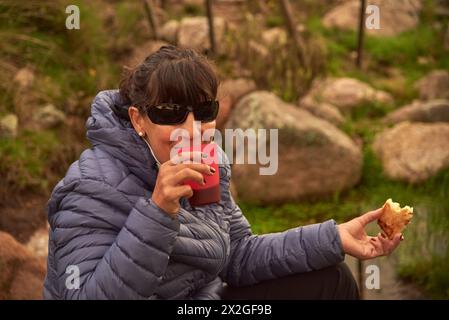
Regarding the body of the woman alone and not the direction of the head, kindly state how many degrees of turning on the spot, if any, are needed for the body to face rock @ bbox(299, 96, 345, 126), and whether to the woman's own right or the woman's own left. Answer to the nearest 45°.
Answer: approximately 135° to the woman's own left

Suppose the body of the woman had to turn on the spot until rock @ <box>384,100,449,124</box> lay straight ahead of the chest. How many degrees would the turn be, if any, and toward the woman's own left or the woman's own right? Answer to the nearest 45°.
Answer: approximately 90° to the woman's own left

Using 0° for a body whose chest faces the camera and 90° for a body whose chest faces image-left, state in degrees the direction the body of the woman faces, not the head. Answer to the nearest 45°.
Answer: approximately 315°

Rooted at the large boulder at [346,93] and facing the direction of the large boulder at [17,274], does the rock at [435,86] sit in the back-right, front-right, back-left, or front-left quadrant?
back-left

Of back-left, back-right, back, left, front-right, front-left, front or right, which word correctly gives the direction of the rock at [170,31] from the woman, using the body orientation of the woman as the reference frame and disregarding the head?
back-left

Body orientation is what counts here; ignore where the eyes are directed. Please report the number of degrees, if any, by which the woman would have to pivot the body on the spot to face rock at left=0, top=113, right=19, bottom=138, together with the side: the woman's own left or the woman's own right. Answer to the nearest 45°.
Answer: approximately 180°

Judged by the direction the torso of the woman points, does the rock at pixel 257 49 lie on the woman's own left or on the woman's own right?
on the woman's own left

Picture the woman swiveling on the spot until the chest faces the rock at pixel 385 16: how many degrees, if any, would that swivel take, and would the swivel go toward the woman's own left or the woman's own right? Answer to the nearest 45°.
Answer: approximately 135° to the woman's own left

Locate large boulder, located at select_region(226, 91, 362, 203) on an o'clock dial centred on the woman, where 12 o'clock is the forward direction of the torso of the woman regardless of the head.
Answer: The large boulder is roughly at 8 o'clock from the woman.

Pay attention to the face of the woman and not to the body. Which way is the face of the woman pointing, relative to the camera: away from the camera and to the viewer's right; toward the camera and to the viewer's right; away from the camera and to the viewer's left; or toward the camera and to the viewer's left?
toward the camera and to the viewer's right
